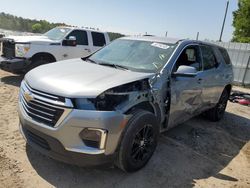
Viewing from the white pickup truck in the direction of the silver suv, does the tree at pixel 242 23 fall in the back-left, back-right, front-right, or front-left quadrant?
back-left

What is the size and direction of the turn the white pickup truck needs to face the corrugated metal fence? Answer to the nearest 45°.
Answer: approximately 135° to its left

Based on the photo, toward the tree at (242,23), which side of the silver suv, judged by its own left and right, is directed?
back

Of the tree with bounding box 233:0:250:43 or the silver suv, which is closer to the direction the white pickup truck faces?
the silver suv

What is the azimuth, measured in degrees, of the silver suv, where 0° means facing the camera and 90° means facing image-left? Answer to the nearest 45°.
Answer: approximately 45°

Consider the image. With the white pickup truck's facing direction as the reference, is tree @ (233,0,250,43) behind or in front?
behind

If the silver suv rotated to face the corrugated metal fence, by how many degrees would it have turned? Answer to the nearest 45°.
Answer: approximately 180°

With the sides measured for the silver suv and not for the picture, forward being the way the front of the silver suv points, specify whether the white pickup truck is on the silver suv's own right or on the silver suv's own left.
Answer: on the silver suv's own right

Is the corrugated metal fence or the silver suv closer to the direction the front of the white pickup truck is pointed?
the silver suv
